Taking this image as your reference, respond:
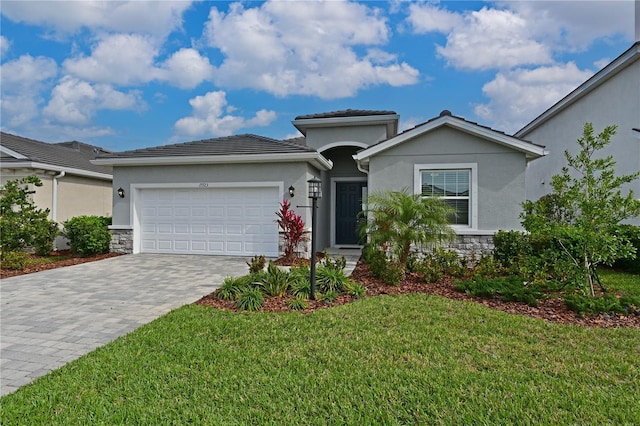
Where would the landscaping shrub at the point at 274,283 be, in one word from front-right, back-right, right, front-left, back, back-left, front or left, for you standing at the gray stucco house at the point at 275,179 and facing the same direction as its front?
front

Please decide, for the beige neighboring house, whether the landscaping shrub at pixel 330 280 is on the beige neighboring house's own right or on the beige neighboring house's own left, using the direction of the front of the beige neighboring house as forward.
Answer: on the beige neighboring house's own left

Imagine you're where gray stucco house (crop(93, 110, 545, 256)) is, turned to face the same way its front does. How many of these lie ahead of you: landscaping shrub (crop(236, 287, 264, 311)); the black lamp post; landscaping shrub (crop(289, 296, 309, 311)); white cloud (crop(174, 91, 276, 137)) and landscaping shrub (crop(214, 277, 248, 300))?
4

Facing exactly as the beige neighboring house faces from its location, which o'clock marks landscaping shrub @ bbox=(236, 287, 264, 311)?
The landscaping shrub is roughly at 10 o'clock from the beige neighboring house.

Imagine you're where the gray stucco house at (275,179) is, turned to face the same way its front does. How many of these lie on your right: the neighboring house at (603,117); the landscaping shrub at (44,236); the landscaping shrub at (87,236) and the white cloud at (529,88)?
2

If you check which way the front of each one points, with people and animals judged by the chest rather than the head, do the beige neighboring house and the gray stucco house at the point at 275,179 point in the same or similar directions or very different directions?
same or similar directions

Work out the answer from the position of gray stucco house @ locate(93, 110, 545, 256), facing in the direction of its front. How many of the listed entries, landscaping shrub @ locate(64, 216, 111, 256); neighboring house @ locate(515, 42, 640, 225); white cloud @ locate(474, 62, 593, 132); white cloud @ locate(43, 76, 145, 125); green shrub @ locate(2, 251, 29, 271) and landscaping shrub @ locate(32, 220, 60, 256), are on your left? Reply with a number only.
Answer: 2

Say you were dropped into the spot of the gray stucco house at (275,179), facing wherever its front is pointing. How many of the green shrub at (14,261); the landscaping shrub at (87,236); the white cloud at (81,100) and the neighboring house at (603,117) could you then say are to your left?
1

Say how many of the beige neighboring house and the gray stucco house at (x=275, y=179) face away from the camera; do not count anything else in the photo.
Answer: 0

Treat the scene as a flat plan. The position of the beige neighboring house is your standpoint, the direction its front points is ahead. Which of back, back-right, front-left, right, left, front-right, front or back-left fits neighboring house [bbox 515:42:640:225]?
left

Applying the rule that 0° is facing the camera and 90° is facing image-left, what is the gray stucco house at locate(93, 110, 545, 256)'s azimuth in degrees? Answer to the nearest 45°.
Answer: approximately 0°

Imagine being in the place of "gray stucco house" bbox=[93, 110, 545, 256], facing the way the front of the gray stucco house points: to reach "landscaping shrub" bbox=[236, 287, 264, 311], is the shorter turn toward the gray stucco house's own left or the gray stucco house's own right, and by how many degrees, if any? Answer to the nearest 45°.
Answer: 0° — it already faces it

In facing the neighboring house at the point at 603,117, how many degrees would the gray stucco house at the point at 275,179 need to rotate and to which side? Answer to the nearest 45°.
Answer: approximately 90° to its left

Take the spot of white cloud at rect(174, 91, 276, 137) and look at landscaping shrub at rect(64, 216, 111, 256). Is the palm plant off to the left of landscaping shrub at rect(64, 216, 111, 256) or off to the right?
left
